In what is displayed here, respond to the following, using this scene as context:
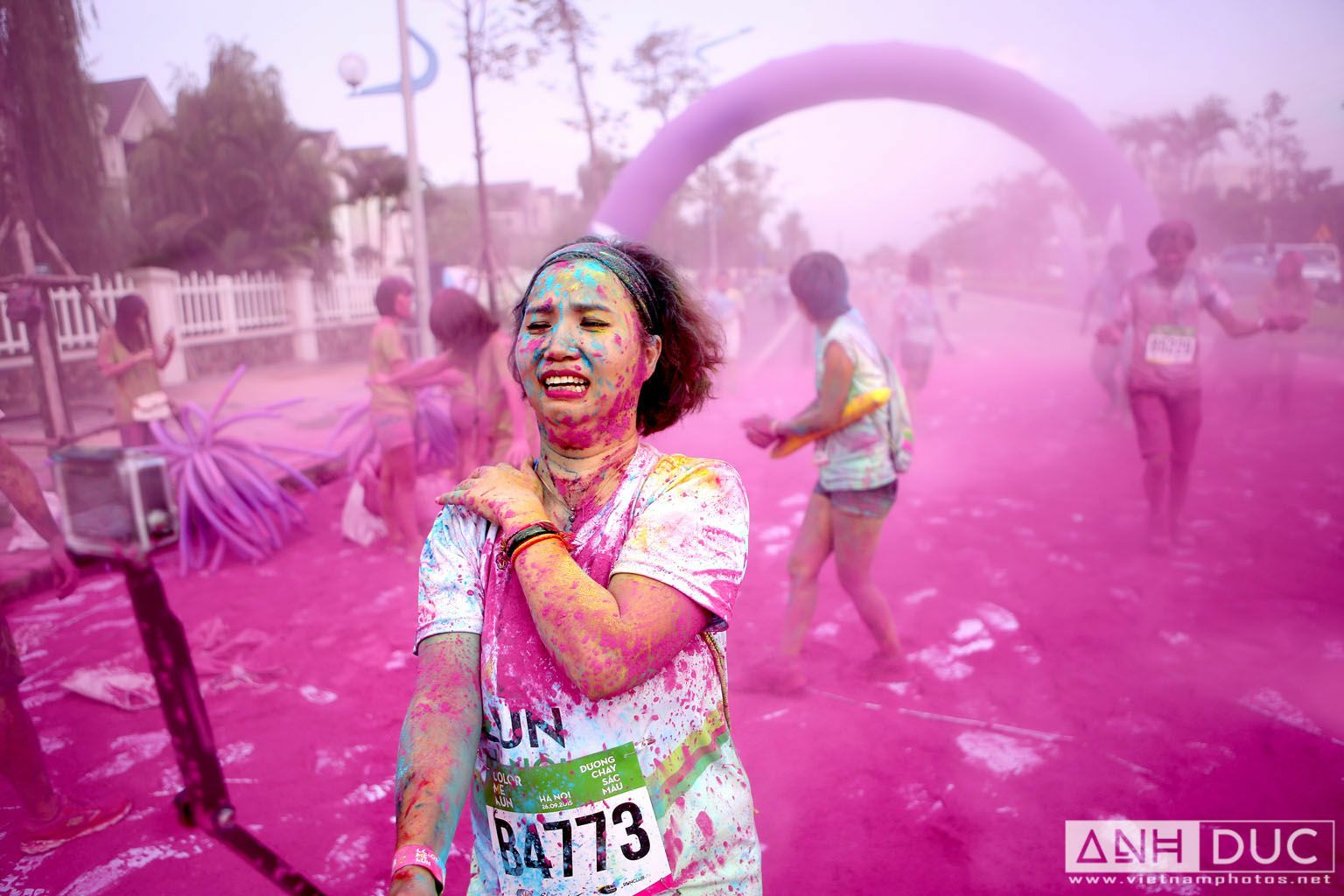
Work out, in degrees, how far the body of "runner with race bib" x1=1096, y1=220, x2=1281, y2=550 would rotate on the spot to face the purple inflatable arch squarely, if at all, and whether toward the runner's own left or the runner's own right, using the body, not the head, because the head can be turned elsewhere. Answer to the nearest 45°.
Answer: approximately 135° to the runner's own right

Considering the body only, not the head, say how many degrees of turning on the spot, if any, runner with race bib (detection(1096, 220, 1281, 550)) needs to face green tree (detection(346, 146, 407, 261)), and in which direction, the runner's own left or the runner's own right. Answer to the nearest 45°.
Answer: approximately 135° to the runner's own right

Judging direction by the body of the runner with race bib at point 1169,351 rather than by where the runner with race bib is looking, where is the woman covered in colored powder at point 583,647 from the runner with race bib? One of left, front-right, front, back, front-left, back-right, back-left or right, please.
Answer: front

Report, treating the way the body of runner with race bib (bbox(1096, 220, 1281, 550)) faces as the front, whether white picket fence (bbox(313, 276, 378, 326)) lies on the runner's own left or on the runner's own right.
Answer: on the runner's own right

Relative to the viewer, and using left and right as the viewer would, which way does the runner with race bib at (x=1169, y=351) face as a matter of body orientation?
facing the viewer

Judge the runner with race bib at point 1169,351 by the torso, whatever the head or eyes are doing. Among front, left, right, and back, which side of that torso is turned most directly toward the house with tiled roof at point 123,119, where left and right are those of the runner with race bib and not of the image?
right

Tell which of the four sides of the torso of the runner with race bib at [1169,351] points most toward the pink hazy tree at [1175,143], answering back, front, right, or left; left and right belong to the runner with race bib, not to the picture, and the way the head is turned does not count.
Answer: back

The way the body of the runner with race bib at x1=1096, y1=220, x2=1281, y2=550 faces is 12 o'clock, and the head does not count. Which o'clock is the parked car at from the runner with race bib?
The parked car is roughly at 6 o'clock from the runner with race bib.
